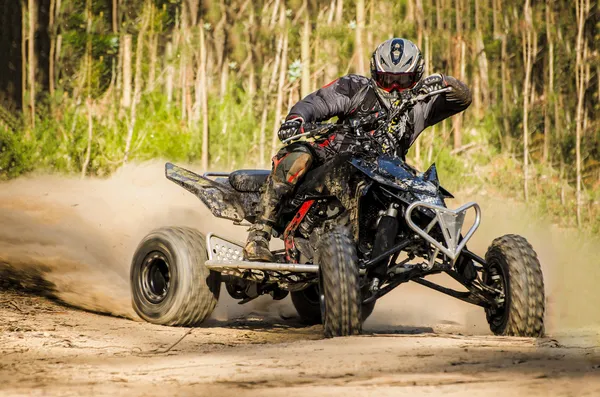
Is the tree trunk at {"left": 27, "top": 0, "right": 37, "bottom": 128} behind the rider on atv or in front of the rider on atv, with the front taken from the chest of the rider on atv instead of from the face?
behind

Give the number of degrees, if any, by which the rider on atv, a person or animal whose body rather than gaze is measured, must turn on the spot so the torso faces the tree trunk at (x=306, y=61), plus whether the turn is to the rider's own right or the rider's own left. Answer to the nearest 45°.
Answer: approximately 180°

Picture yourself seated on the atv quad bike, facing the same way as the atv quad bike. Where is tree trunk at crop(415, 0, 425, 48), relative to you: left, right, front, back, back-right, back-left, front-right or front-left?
back-left

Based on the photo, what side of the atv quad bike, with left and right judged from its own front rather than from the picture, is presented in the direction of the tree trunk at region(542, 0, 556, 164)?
left

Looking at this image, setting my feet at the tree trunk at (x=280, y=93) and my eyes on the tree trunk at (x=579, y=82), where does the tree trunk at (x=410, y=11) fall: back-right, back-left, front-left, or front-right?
front-left

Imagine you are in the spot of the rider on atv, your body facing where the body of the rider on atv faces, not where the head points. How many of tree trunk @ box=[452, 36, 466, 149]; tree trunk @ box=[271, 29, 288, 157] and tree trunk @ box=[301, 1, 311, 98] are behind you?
3

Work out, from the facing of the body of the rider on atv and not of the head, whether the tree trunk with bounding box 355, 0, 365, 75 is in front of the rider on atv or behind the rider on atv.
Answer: behind

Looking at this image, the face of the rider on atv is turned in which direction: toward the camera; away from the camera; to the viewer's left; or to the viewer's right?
toward the camera

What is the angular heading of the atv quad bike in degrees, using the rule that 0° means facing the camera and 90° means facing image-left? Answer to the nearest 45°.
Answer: approximately 315°

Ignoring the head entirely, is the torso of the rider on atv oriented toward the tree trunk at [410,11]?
no

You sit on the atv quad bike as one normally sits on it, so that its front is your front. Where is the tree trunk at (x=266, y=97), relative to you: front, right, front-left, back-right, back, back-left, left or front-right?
back-left

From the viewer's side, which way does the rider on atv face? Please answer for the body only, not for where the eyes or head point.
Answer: toward the camera

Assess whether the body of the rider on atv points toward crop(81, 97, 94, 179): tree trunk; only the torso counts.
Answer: no

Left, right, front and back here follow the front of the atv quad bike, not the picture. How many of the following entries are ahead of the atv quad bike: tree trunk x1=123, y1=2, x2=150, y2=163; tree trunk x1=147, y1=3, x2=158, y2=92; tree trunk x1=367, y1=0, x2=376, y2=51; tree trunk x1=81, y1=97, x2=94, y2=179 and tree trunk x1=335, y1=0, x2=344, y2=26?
0

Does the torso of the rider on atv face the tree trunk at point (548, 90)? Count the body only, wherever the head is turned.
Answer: no

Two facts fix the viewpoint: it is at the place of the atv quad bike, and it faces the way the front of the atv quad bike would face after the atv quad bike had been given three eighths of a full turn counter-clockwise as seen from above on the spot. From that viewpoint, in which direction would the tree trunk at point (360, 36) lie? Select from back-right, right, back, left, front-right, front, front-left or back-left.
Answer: front

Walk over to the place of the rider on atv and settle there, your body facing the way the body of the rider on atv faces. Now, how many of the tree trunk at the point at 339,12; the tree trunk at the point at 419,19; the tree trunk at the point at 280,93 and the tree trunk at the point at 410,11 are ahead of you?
0

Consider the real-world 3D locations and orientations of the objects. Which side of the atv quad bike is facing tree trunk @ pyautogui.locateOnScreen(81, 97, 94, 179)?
back
